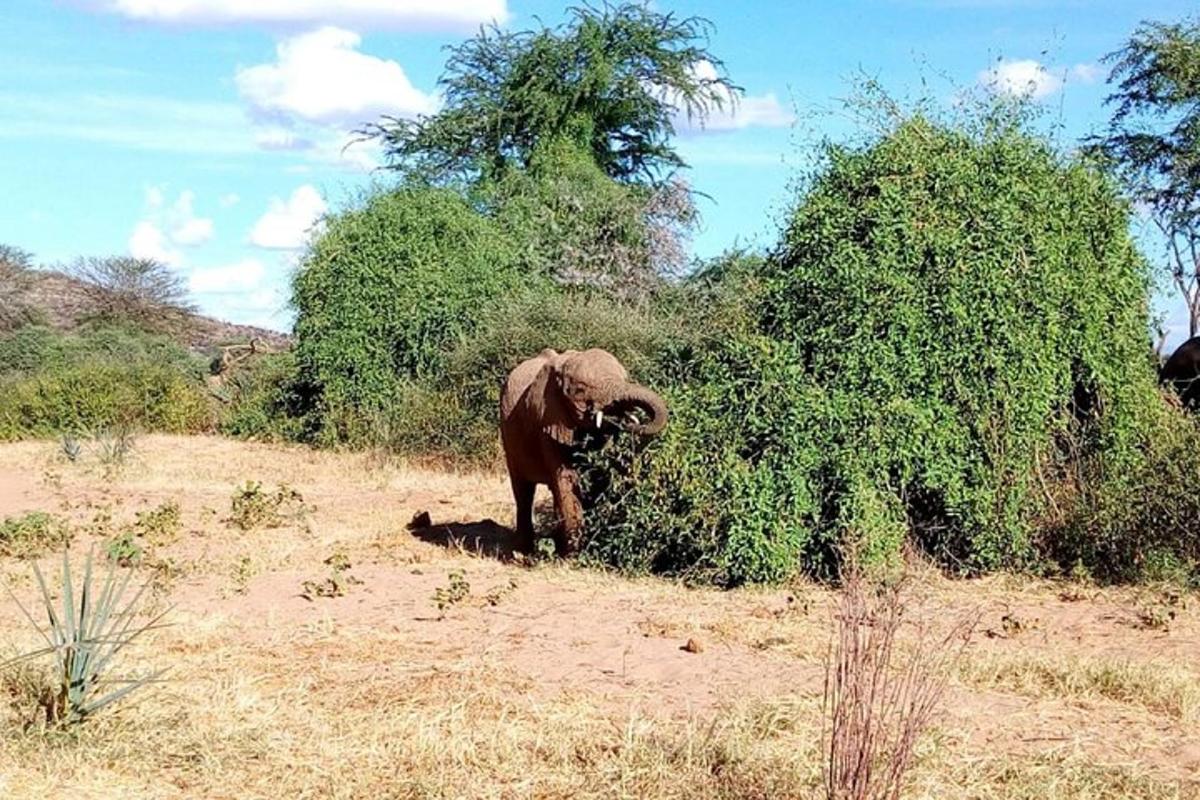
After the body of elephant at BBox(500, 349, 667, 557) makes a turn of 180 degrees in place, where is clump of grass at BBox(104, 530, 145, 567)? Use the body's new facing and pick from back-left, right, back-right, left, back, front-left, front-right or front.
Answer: front-left

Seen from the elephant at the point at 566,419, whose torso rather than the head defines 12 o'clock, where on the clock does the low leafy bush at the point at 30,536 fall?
The low leafy bush is roughly at 5 o'clock from the elephant.

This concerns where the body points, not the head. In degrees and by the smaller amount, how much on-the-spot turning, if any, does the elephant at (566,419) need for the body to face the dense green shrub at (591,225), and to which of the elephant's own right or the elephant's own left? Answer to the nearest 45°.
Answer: approximately 135° to the elephant's own left

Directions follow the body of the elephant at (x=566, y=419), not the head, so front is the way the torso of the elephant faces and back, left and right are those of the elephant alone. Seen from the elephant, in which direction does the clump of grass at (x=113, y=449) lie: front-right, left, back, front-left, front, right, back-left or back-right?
back

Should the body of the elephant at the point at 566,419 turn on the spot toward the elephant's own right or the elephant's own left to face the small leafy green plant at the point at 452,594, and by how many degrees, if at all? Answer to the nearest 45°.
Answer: approximately 90° to the elephant's own right

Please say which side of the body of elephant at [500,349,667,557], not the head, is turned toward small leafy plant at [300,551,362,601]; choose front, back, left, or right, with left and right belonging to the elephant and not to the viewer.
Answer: right

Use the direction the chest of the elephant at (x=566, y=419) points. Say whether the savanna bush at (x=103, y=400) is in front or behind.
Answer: behind

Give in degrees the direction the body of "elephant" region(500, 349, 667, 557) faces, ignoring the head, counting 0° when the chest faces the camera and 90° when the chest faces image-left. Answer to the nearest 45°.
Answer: approximately 315°

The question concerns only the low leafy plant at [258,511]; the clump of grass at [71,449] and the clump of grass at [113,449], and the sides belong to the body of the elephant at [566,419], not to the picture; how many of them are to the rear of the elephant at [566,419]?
3
